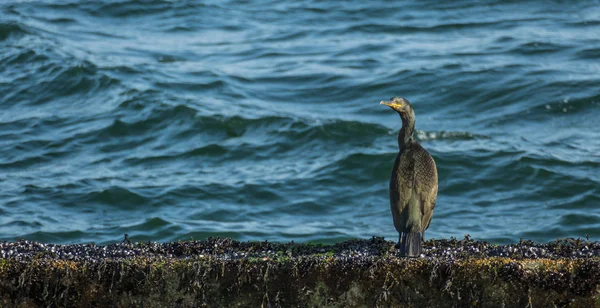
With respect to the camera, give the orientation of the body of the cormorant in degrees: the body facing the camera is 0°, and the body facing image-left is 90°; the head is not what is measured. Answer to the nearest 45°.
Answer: approximately 180°
